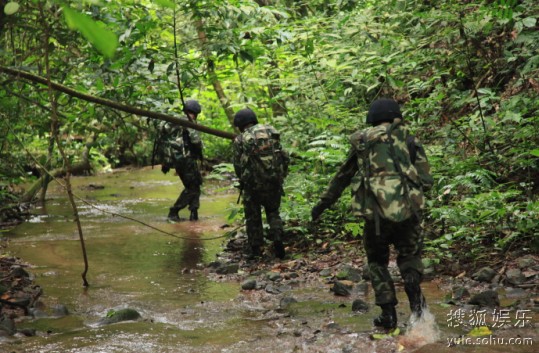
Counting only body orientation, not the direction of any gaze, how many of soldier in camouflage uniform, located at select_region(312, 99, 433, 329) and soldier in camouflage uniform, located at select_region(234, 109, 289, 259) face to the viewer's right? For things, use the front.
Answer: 0

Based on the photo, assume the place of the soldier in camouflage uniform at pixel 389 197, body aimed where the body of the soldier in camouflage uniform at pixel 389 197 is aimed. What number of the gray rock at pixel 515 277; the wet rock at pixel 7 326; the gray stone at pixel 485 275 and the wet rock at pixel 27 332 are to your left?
2

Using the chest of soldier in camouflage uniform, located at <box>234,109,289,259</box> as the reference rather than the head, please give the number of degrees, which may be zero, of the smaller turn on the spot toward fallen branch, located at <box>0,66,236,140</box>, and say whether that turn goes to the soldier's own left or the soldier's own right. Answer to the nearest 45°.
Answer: approximately 90° to the soldier's own left

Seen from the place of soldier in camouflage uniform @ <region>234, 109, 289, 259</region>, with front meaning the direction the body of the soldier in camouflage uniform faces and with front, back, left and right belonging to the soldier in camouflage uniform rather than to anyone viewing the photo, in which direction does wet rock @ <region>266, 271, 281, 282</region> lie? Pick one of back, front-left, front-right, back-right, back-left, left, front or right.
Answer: back-left

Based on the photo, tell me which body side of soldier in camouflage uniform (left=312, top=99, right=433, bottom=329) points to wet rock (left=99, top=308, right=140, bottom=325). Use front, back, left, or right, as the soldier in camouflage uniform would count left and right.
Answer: left

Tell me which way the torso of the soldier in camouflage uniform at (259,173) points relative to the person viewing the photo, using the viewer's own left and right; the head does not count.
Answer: facing away from the viewer and to the left of the viewer

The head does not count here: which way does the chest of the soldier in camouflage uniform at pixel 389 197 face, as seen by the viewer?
away from the camera

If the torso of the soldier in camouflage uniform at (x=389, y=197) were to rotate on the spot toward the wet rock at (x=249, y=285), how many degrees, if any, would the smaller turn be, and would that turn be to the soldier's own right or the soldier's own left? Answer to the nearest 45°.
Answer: approximately 45° to the soldier's own left

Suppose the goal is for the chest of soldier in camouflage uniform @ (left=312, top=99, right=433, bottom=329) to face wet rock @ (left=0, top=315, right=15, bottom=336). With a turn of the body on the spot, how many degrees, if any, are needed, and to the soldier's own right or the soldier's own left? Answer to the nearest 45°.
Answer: approximately 90° to the soldier's own left

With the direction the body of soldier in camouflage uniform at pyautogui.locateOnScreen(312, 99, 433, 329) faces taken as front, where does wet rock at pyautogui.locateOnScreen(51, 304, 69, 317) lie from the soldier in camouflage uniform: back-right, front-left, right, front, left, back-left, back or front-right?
left

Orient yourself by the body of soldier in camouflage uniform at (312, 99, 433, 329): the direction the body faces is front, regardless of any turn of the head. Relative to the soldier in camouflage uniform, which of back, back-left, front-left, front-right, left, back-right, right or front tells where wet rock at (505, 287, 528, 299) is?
front-right

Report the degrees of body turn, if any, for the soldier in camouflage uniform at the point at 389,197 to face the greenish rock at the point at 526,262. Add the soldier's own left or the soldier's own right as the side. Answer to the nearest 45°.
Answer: approximately 45° to the soldier's own right

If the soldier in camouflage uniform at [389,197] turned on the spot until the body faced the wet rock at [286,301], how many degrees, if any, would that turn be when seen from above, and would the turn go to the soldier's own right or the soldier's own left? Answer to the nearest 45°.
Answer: approximately 45° to the soldier's own left

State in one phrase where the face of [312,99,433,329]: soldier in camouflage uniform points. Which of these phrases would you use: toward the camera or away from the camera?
away from the camera
